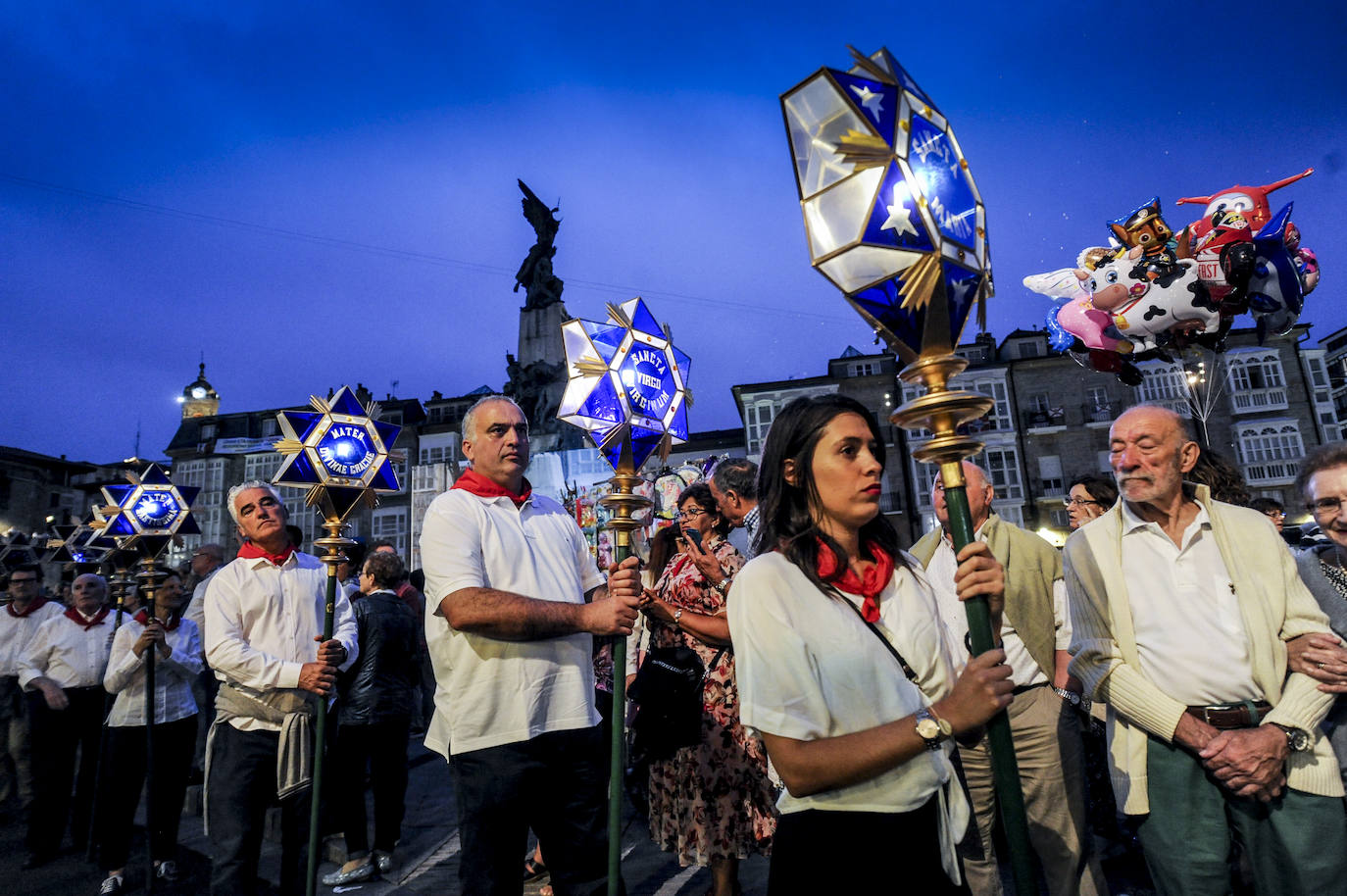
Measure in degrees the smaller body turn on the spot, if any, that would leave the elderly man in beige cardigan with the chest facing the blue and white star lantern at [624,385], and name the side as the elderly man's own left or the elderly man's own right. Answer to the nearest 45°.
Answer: approximately 45° to the elderly man's own right

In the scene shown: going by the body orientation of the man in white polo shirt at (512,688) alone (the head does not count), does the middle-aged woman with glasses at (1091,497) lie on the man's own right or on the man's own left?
on the man's own left

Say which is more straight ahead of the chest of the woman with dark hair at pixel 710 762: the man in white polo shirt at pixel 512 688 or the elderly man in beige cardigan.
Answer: the man in white polo shirt

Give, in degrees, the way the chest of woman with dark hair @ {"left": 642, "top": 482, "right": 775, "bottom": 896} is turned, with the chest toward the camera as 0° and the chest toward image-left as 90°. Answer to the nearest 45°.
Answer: approximately 45°

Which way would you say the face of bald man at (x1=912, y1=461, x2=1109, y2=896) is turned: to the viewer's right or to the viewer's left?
to the viewer's left
